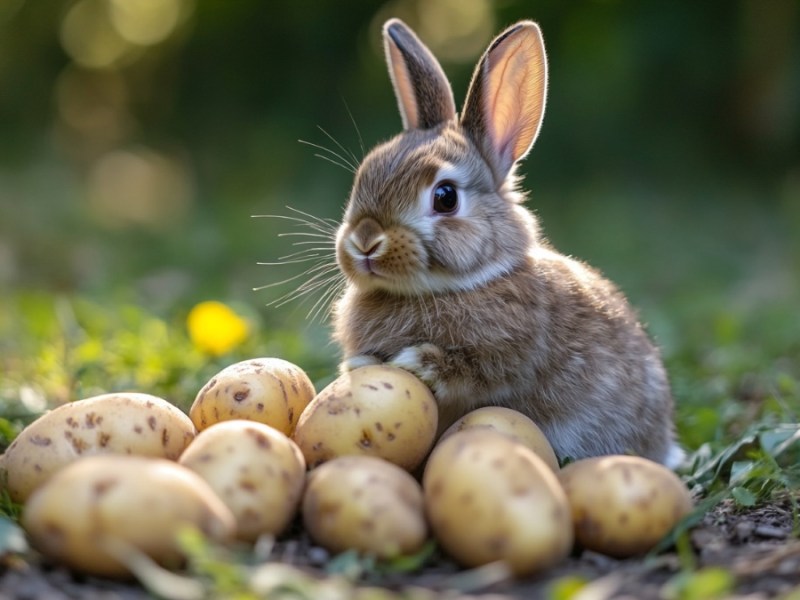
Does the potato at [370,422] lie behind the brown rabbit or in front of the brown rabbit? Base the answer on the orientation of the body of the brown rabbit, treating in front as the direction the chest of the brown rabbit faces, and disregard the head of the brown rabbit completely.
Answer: in front

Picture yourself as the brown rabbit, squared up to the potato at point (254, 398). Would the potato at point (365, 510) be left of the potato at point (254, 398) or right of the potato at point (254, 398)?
left

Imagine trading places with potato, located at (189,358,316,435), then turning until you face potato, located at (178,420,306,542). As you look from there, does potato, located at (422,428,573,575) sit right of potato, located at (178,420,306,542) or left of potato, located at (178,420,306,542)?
left

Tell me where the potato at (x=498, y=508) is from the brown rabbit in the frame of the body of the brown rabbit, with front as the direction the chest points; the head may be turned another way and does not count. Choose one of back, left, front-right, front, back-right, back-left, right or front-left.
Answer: front-left

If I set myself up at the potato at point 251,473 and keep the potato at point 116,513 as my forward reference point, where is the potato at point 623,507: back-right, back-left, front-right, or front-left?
back-left

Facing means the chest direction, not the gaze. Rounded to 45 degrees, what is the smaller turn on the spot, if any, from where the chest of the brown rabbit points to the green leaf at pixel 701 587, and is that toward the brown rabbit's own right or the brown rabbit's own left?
approximately 45° to the brown rabbit's own left

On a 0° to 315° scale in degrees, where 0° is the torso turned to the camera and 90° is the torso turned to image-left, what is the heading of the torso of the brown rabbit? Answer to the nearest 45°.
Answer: approximately 45°

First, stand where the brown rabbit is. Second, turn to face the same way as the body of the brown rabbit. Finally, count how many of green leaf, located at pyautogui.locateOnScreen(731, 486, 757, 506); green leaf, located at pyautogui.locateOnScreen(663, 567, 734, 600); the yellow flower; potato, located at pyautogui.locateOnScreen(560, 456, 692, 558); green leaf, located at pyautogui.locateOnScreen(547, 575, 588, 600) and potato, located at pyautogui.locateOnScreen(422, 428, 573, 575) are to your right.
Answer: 1

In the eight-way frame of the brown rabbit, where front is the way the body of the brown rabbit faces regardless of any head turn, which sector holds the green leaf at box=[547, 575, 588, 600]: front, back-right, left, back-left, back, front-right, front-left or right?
front-left

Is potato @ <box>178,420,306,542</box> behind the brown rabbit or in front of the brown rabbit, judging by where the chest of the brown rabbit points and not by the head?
in front

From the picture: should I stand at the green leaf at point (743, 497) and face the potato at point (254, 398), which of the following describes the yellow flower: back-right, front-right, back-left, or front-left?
front-right

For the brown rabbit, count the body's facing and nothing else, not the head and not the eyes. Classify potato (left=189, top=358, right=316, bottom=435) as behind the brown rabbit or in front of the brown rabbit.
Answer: in front

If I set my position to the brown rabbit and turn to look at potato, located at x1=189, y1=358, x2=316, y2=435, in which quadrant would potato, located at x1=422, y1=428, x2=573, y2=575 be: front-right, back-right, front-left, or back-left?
front-left

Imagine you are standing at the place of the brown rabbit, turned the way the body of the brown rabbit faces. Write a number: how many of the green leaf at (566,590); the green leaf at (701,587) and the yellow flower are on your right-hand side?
1
